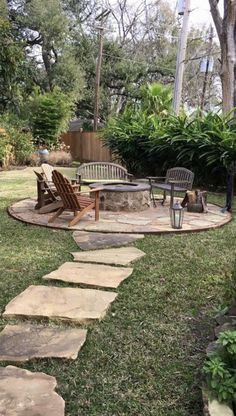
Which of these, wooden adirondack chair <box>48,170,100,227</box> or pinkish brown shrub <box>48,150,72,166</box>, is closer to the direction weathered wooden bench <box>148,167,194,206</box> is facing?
the wooden adirondack chair

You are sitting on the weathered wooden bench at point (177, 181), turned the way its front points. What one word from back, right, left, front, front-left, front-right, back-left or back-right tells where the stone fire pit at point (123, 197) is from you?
front

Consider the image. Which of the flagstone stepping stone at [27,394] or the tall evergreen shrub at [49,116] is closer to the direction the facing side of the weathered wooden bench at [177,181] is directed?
the flagstone stepping stone

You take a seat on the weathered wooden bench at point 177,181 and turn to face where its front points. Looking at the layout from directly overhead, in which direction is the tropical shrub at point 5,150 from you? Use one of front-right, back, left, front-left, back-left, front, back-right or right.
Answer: right

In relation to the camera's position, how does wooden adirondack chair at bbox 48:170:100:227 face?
facing away from the viewer and to the right of the viewer

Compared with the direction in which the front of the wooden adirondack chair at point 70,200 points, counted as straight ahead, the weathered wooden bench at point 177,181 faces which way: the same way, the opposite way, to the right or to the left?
the opposite way

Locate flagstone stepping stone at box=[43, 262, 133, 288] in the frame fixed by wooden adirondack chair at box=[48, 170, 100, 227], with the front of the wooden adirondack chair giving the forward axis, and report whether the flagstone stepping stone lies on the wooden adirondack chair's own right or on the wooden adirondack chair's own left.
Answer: on the wooden adirondack chair's own right

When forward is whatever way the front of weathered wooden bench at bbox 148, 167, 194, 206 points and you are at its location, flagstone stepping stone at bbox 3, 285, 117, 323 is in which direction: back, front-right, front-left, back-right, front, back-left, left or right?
front-left

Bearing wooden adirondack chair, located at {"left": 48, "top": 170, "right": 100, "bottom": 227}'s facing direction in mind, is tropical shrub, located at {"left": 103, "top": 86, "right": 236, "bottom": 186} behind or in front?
in front

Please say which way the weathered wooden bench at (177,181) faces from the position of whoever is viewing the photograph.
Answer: facing the viewer and to the left of the viewer

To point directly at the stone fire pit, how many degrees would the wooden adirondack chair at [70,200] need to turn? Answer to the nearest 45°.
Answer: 0° — it already faces it

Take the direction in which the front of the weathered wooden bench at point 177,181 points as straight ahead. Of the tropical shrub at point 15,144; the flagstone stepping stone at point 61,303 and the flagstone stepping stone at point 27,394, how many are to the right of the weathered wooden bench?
1

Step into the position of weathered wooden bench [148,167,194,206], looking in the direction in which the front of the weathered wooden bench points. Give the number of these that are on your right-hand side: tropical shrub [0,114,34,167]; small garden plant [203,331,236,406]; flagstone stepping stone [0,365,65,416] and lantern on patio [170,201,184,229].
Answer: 1

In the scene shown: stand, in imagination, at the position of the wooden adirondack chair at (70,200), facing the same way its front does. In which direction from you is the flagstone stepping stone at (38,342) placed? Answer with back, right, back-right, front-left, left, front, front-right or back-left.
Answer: back-right

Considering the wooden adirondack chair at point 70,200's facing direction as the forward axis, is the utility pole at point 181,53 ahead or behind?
ahead
